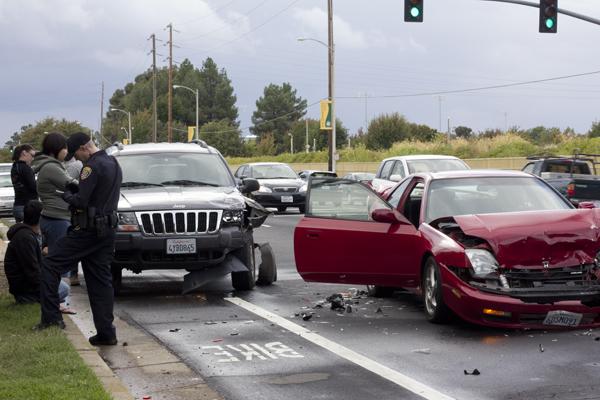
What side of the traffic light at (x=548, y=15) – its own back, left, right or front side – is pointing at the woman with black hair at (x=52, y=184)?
front

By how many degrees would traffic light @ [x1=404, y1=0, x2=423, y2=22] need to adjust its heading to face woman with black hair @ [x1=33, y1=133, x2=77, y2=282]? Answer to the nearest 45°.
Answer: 0° — it already faces them

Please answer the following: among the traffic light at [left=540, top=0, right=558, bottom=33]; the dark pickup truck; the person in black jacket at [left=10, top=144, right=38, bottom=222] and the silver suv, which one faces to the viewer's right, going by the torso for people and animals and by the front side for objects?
the person in black jacket

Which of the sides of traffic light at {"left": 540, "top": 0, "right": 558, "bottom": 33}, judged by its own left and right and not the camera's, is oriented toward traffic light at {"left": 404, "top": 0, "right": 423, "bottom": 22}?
right

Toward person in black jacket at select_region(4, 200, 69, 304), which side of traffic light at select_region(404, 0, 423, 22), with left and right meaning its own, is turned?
front

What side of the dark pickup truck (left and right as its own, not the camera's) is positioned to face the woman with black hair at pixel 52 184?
left

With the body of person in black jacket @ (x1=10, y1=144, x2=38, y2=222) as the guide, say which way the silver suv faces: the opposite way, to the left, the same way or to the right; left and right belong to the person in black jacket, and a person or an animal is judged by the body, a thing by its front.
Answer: to the right

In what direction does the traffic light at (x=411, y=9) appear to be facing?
toward the camera

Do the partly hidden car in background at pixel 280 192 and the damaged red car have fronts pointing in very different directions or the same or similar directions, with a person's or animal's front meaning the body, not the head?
same or similar directions

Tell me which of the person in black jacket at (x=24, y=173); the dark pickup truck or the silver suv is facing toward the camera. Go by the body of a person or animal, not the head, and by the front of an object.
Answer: the silver suv

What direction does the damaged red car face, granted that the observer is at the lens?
facing the viewer and to the right of the viewer

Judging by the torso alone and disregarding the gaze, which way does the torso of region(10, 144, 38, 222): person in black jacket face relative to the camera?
to the viewer's right

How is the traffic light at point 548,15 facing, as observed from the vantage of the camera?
facing the viewer

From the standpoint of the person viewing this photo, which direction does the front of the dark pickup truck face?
facing away from the viewer and to the left of the viewer

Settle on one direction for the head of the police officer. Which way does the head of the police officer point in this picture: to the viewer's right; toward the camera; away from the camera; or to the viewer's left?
to the viewer's left

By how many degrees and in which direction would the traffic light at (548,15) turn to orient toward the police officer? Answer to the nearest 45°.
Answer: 0° — it already faces them
